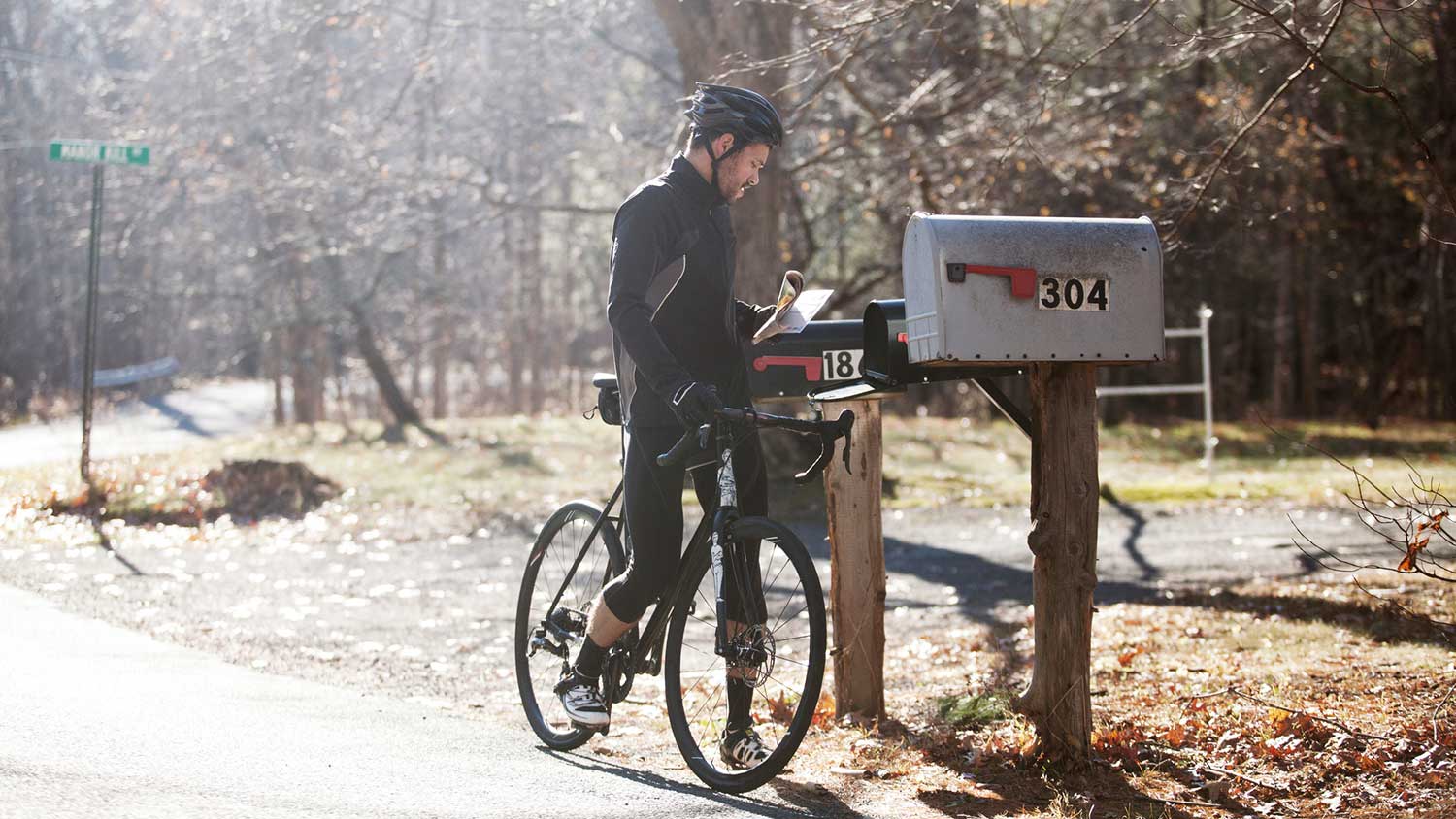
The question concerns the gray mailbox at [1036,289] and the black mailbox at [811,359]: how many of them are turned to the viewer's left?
2

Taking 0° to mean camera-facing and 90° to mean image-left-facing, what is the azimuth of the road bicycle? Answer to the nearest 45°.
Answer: approximately 315°

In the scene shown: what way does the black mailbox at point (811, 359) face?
to the viewer's left

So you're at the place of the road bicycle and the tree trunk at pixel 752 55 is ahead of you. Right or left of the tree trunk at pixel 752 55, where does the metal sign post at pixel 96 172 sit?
left

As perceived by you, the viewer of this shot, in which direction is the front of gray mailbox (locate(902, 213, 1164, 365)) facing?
facing to the left of the viewer

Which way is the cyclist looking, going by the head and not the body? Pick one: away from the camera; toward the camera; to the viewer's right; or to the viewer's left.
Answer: to the viewer's right

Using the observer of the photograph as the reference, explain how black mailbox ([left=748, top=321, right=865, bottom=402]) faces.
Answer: facing to the left of the viewer

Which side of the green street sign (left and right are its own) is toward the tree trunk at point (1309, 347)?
left

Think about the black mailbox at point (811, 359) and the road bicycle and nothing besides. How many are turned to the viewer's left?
1
